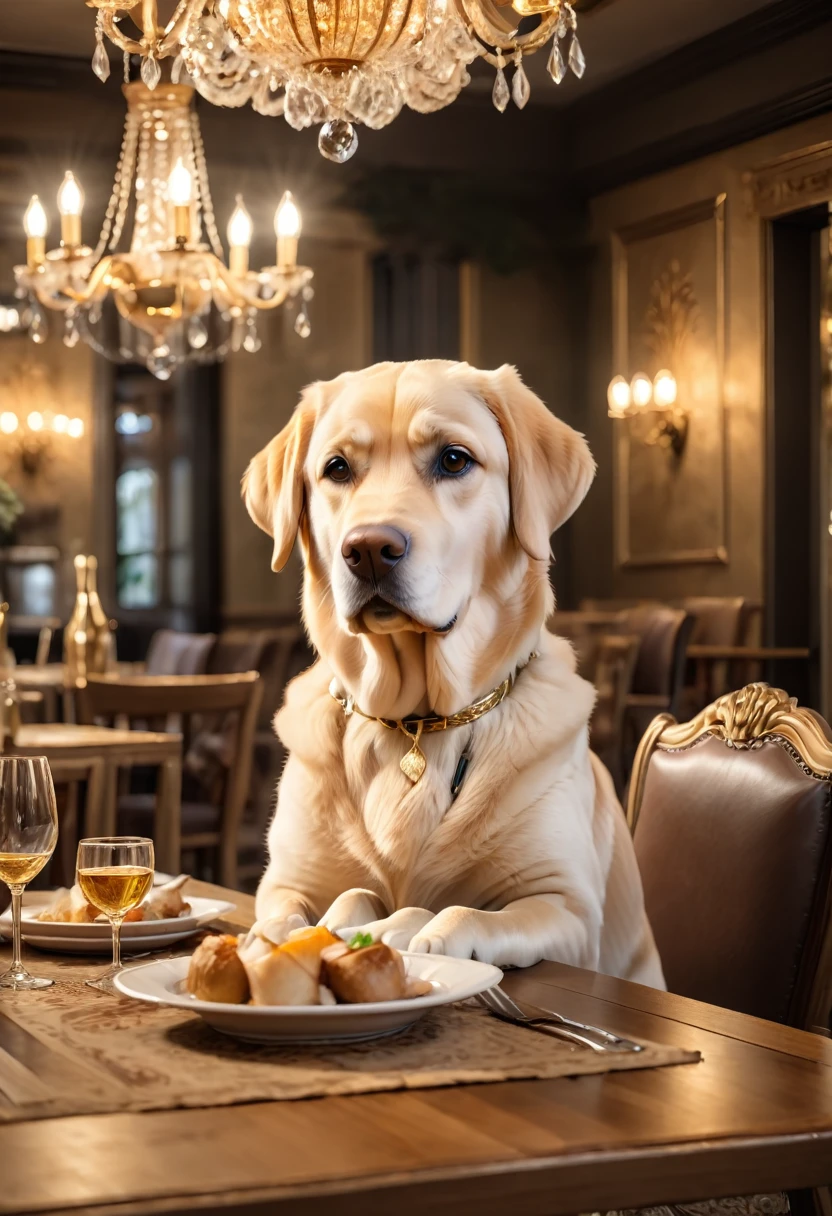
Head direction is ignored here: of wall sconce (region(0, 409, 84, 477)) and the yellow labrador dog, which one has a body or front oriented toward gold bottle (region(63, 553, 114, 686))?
the wall sconce

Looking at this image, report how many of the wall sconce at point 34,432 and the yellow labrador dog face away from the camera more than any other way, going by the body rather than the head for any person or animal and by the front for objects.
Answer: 0

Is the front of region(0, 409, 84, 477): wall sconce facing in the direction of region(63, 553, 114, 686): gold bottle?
yes

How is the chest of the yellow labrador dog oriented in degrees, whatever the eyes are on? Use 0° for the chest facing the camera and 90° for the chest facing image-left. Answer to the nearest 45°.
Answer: approximately 45°

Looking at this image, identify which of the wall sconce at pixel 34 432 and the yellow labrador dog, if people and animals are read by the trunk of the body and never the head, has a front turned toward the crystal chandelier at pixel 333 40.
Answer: the wall sconce

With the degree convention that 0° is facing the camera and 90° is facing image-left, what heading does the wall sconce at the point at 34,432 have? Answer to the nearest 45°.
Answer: approximately 0°

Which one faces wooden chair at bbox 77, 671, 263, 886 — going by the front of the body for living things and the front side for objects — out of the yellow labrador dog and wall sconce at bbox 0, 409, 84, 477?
the wall sconce
